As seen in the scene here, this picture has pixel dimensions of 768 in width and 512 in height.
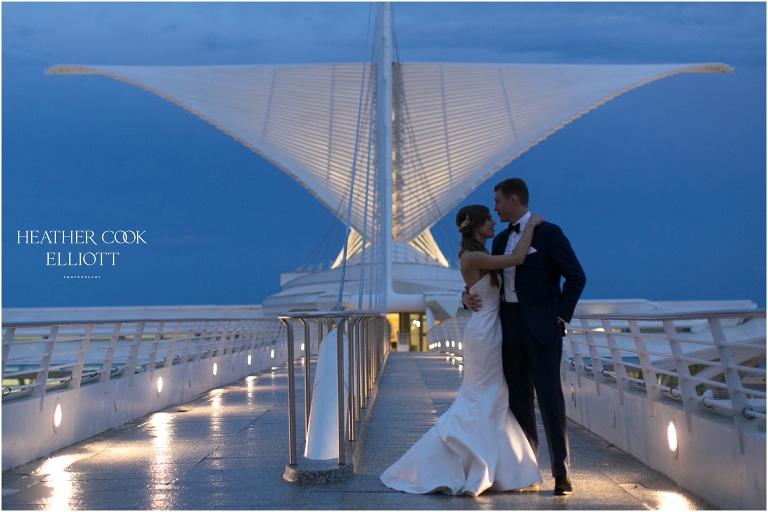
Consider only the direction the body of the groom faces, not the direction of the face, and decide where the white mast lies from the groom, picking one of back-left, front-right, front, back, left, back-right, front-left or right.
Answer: back-right

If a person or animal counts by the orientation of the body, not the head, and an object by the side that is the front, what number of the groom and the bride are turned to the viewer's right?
1

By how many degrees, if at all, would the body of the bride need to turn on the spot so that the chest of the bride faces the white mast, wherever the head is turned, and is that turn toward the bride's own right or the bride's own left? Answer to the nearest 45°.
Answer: approximately 90° to the bride's own left

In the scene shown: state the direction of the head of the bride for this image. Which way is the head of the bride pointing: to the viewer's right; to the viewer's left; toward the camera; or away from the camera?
to the viewer's right

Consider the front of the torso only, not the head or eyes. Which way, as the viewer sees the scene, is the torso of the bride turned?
to the viewer's right

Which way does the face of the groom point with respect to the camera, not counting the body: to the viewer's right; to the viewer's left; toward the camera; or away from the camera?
to the viewer's left
